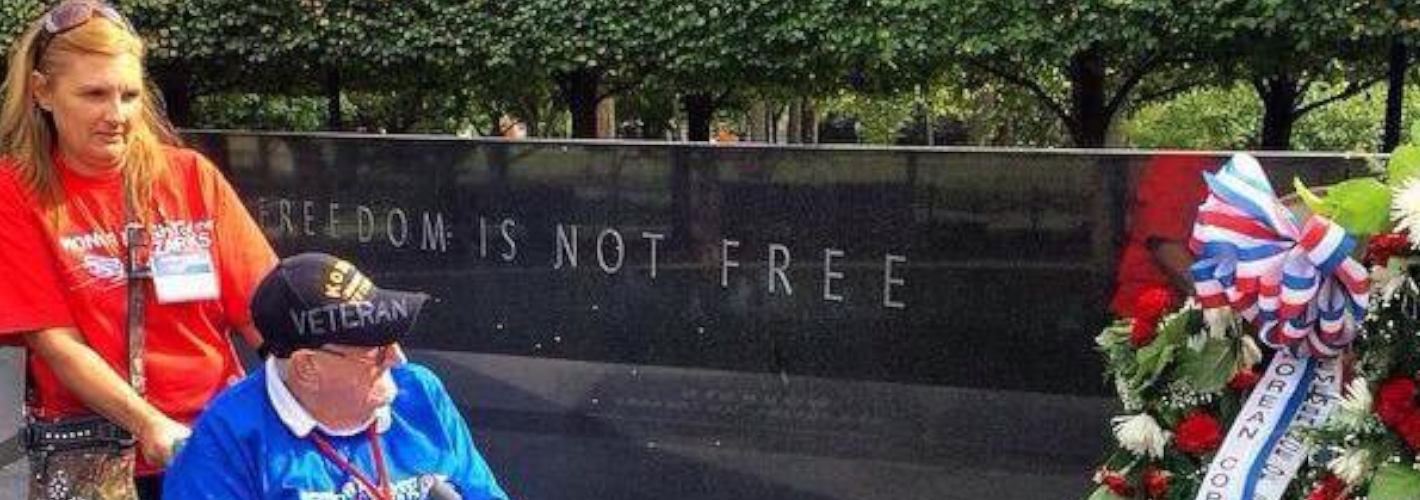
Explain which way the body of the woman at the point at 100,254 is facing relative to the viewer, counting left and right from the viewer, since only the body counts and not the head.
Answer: facing the viewer and to the right of the viewer

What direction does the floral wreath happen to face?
toward the camera

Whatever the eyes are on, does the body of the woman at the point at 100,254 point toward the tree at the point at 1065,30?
no

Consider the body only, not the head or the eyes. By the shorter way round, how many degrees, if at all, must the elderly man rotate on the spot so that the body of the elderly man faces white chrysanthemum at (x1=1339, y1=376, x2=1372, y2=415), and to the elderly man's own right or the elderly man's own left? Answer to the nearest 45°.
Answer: approximately 45° to the elderly man's own left

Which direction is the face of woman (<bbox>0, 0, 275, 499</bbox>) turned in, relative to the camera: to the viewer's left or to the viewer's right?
to the viewer's right

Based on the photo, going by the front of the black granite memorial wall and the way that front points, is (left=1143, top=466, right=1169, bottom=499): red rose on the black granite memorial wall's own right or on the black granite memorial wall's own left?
on the black granite memorial wall's own left

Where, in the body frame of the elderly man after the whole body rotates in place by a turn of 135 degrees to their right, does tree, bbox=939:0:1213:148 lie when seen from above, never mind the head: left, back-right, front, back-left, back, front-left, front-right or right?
back-right

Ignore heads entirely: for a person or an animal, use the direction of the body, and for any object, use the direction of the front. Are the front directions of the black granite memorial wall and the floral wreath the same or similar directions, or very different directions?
same or similar directions

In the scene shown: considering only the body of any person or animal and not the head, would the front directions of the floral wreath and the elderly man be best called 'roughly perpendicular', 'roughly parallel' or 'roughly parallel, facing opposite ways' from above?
roughly perpendicular

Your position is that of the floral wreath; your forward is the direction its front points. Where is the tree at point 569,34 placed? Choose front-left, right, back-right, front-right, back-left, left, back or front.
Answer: back-right

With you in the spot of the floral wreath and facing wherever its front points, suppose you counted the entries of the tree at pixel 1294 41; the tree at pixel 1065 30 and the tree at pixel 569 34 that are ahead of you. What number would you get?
0

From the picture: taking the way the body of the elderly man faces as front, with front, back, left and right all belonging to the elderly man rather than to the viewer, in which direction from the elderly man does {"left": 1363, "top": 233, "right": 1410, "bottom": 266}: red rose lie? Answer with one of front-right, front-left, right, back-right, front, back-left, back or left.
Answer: front-left
